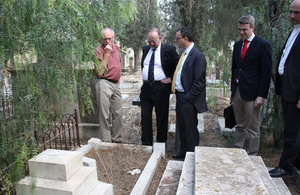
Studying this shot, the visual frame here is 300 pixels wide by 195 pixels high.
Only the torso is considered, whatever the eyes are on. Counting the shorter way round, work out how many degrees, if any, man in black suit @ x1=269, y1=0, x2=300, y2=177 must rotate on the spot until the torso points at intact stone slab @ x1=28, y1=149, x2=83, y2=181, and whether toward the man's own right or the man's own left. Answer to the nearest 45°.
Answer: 0° — they already face it

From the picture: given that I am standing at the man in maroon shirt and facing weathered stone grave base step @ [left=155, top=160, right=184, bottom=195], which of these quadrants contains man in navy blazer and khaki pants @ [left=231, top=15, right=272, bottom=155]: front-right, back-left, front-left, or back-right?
front-left

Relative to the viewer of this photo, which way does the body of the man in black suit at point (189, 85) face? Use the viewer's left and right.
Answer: facing to the left of the viewer

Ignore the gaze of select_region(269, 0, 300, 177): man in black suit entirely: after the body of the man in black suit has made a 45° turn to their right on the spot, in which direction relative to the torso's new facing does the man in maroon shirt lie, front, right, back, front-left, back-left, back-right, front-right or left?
front

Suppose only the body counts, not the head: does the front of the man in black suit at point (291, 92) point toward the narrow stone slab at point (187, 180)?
yes

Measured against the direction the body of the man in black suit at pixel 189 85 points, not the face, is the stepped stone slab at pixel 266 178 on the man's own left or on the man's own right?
on the man's own left

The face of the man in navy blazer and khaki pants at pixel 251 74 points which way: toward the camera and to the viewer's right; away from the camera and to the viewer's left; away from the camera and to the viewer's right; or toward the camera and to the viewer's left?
toward the camera and to the viewer's left

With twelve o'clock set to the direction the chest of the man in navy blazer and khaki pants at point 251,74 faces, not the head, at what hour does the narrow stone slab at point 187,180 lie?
The narrow stone slab is roughly at 11 o'clock from the man in navy blazer and khaki pants.

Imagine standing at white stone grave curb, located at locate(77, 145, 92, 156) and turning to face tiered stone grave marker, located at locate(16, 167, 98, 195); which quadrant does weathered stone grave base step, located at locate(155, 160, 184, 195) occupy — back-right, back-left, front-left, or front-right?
front-left

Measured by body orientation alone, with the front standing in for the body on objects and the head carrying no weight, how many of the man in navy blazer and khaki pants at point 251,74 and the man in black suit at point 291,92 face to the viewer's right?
0

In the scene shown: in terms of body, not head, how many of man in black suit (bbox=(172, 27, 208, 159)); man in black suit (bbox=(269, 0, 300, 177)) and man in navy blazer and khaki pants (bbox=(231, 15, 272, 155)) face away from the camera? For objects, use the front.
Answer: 0

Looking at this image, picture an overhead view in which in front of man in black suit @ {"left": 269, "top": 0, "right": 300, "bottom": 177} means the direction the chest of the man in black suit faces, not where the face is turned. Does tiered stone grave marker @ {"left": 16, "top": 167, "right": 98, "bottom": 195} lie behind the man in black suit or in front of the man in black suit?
in front

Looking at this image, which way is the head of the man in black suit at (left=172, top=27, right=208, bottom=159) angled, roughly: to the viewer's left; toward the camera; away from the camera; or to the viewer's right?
to the viewer's left

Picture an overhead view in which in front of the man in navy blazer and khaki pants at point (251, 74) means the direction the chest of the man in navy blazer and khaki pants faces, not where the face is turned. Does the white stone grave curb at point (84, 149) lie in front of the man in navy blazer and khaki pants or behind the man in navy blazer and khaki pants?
in front
